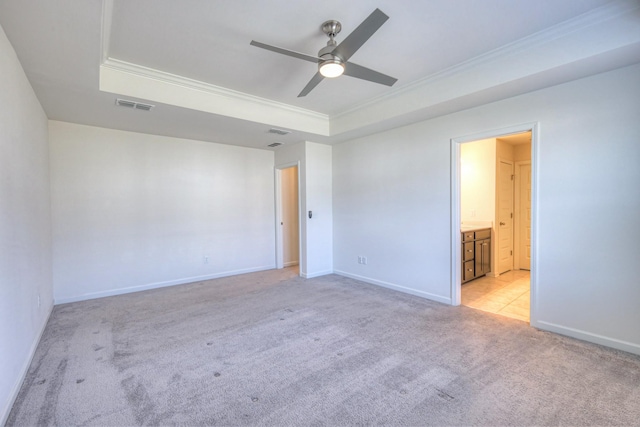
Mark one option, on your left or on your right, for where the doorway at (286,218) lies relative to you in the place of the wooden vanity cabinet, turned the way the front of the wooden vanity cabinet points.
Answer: on your right

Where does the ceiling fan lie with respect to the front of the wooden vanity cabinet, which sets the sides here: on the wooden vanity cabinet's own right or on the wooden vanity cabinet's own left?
on the wooden vanity cabinet's own right

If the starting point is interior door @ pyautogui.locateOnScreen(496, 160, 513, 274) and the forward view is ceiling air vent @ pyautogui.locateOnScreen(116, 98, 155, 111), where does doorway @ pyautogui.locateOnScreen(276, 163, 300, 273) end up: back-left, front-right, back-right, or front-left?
front-right

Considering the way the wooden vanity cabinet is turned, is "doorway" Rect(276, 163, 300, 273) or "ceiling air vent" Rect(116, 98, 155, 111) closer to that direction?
the ceiling air vent

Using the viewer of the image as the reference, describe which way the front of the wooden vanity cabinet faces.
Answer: facing the viewer and to the right of the viewer

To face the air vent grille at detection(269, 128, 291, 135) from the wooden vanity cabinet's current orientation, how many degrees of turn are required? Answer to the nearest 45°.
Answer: approximately 90° to its right

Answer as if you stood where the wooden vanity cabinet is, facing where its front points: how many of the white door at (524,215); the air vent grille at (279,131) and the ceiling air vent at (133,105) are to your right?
2

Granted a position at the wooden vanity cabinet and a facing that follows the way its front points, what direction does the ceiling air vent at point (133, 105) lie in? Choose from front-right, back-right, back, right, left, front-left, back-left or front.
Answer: right

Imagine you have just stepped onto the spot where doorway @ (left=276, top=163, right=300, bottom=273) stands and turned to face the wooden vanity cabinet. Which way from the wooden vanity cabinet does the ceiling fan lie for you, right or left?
right
